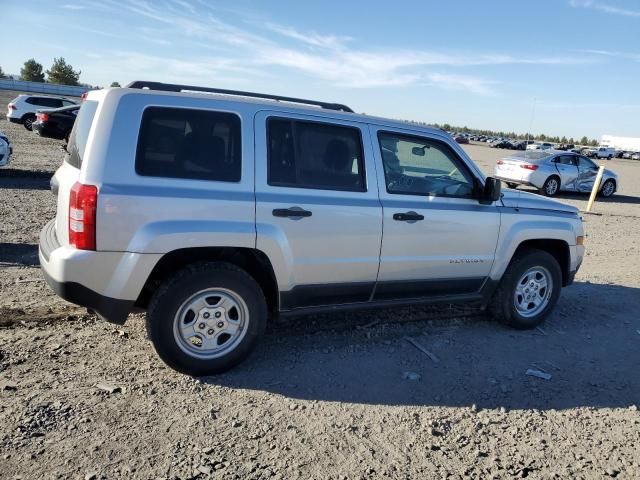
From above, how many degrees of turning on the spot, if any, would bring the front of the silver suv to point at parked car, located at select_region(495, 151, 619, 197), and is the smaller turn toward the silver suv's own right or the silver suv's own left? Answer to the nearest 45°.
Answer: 0° — it already faces it

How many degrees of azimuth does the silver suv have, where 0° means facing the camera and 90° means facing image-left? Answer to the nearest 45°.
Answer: approximately 225°

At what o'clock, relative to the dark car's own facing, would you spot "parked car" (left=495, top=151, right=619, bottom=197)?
The parked car is roughly at 3 o'clock from the dark car.

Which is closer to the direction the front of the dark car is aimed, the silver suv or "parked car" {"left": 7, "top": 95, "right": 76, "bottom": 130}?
the parked car

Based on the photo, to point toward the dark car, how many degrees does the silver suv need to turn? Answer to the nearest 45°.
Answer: approximately 90° to its left

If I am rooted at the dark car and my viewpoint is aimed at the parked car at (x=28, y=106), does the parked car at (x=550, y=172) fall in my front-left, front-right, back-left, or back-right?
back-right

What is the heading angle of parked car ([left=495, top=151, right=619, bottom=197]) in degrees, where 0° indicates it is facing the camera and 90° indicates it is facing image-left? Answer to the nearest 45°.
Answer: approximately 225°
